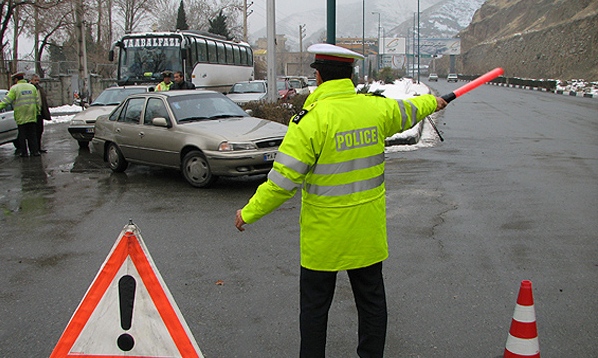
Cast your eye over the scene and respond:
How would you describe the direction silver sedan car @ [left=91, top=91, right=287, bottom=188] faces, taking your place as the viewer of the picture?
facing the viewer and to the right of the viewer

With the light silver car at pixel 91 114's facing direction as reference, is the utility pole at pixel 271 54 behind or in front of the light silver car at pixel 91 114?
behind

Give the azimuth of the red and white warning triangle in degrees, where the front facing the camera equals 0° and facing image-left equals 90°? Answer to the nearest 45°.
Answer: approximately 0°

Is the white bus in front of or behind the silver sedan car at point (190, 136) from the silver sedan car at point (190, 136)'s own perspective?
behind

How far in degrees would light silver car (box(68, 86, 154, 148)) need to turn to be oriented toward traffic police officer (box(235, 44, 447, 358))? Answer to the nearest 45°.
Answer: approximately 45° to its left

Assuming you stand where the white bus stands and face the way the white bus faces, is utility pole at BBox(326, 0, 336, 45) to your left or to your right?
on your left

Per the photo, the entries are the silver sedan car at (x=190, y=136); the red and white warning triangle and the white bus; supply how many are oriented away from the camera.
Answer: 0

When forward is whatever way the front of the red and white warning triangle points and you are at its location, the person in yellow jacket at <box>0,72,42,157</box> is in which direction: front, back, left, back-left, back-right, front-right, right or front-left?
back

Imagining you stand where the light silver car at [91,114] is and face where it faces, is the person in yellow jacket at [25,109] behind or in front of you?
in front

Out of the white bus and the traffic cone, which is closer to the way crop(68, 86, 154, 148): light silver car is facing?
the traffic cone

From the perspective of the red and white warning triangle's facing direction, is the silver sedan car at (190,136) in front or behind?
behind

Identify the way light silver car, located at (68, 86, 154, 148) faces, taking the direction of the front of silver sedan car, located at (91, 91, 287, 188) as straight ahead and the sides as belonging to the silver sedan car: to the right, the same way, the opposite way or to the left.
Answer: to the right

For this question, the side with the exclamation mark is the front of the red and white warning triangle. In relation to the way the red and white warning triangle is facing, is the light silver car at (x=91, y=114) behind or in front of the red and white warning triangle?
behind

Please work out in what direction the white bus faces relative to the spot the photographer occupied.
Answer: facing the viewer and to the left of the viewer

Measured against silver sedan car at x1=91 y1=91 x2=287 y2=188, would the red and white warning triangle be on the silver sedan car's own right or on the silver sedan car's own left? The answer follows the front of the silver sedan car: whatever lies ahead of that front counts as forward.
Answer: on the silver sedan car's own right

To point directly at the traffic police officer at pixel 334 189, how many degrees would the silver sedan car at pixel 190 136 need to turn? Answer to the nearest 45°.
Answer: approximately 45° to its right
